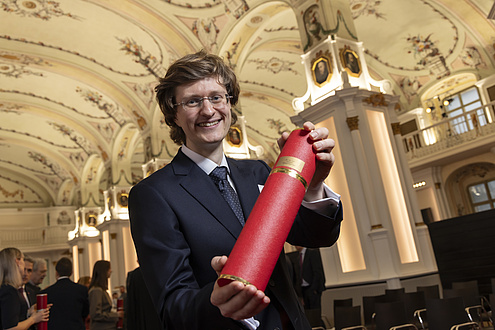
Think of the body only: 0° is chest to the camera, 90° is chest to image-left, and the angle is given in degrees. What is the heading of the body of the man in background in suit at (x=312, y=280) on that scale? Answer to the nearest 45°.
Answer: approximately 45°

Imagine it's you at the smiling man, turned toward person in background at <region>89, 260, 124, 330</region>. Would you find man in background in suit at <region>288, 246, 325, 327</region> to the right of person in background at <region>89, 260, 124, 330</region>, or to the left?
right

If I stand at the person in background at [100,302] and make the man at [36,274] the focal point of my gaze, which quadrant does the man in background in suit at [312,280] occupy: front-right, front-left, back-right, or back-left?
back-right

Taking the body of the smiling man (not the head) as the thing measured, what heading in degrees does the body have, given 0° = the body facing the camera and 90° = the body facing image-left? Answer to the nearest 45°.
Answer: approximately 315°
